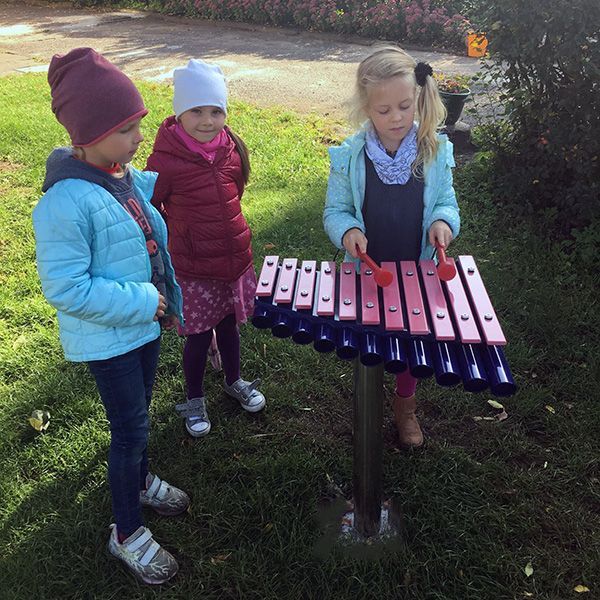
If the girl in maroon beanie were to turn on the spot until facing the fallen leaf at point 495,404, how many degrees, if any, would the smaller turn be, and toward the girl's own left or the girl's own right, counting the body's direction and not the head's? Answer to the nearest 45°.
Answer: approximately 45° to the girl's own left

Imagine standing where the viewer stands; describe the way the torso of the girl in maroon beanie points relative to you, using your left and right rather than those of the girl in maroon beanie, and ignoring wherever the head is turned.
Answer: facing the viewer and to the right of the viewer

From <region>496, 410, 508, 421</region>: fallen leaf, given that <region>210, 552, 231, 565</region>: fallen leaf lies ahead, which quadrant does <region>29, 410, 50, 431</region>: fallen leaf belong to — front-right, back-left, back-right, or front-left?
front-right

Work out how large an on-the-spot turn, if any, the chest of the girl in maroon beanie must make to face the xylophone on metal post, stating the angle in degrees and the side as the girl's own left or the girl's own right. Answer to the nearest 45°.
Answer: approximately 45° to the girl's own left

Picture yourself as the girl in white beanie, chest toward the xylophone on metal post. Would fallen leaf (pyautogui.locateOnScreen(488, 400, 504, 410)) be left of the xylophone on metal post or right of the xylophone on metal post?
left

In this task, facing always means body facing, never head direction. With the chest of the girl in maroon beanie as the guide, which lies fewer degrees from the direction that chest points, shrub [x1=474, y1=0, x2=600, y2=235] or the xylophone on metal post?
the xylophone on metal post
